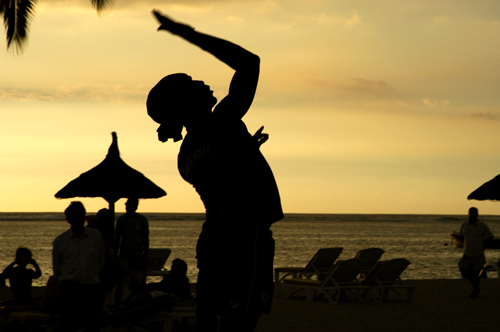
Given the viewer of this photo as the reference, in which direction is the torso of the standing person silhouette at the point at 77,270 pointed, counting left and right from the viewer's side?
facing the viewer

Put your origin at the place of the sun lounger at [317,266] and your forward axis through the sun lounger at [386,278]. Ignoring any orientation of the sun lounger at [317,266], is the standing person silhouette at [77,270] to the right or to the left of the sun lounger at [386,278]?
right

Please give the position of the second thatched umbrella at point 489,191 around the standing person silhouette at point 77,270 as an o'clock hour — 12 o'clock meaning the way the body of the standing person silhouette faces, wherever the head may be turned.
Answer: The second thatched umbrella is roughly at 8 o'clock from the standing person silhouette.

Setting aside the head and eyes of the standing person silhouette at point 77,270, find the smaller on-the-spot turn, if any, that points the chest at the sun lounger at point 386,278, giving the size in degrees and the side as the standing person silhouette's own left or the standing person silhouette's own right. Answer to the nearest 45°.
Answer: approximately 135° to the standing person silhouette's own left
